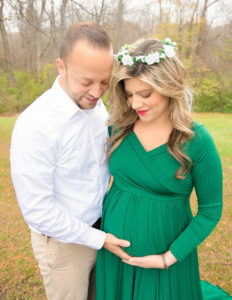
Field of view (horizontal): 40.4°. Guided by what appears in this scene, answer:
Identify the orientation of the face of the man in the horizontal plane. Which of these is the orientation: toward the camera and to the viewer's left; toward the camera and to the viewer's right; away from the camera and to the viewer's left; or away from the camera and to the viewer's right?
toward the camera and to the viewer's right

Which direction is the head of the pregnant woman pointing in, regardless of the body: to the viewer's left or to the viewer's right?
to the viewer's left

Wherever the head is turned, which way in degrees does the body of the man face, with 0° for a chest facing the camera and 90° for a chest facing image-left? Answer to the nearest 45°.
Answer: approximately 315°
